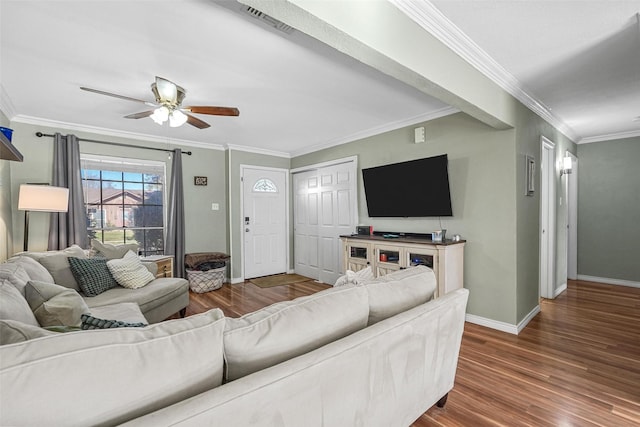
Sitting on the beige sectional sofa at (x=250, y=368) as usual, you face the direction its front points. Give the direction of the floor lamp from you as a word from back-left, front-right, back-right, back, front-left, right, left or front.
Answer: front

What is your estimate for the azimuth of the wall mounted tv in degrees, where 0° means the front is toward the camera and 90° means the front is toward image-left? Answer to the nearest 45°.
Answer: approximately 45°

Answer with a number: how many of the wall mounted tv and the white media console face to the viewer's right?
0

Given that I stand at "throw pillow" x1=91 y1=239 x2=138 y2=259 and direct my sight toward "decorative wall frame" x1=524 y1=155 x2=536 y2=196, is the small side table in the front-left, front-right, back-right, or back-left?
front-left

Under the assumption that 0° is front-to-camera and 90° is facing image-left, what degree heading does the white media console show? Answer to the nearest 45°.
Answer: approximately 45°

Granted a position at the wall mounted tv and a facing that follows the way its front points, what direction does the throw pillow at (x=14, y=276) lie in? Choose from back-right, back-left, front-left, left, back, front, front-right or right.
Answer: front

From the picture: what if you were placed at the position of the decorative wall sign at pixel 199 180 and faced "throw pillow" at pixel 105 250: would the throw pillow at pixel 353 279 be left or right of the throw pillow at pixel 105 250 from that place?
left

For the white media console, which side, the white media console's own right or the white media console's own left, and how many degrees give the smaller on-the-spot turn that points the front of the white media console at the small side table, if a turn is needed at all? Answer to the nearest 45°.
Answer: approximately 45° to the white media console's own right

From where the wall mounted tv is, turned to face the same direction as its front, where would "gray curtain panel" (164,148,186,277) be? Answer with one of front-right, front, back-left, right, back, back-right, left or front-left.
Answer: front-right

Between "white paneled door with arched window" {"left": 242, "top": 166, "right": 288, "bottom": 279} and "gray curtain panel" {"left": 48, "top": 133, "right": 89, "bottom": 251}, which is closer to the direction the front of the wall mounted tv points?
the gray curtain panel

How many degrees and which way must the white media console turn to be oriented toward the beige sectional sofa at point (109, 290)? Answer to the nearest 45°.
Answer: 0° — it already faces it

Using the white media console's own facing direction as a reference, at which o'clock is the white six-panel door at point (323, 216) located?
The white six-panel door is roughly at 3 o'clock from the white media console.

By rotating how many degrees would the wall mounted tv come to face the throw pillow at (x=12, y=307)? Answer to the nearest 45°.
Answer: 0° — it already faces it

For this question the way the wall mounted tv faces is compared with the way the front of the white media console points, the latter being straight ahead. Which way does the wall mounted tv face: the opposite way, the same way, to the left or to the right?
the same way

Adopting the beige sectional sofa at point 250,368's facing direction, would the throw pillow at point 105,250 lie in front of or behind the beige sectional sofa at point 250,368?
in front

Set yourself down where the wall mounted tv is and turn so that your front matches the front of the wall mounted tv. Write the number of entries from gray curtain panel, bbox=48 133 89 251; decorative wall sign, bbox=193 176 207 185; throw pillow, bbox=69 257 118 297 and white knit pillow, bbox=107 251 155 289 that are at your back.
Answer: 0

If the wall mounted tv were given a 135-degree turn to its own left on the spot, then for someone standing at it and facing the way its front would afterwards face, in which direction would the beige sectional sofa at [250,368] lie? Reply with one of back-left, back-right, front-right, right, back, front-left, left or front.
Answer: right

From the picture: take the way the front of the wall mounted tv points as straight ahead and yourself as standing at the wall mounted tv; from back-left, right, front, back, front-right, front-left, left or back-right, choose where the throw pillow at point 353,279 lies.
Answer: front-left

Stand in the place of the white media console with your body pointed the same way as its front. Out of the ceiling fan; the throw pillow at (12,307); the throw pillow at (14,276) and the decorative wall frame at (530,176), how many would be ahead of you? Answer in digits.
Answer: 3
